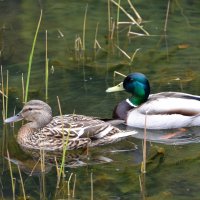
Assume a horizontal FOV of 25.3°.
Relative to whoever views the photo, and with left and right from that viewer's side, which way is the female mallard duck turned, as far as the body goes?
facing to the left of the viewer

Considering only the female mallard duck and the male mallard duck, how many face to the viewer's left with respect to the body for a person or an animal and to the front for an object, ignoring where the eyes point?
2

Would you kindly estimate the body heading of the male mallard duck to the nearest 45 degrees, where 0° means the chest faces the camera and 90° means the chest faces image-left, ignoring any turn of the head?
approximately 90°

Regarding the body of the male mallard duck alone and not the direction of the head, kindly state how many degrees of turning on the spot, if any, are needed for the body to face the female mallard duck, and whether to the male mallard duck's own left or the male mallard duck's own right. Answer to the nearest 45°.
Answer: approximately 45° to the male mallard duck's own left
